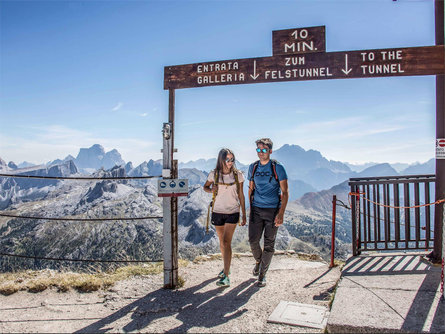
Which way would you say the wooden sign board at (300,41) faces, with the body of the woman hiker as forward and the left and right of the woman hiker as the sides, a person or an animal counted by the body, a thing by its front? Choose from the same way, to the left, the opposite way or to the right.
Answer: the same way

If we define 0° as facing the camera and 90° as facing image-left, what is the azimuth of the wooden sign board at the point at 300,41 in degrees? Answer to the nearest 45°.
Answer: approximately 0°

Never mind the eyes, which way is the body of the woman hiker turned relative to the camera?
toward the camera

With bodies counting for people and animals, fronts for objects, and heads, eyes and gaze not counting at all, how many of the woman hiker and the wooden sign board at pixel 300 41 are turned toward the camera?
2
